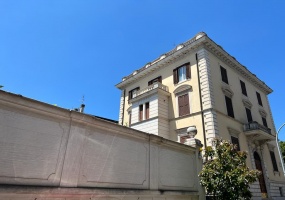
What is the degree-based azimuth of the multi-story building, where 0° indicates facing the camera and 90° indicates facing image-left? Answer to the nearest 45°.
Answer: approximately 315°

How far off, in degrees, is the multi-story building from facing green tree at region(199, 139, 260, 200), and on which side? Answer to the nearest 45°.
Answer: approximately 45° to its right
